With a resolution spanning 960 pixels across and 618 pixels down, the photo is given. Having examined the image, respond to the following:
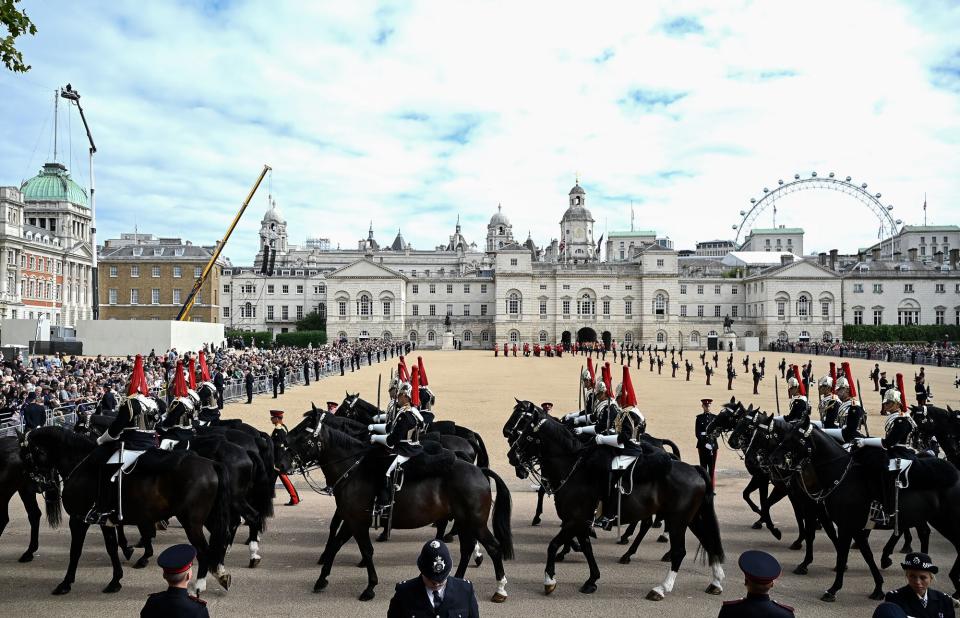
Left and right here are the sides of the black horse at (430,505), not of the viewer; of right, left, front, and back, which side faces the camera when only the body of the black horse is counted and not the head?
left

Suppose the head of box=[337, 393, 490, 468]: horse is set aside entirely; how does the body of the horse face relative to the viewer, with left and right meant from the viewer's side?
facing to the left of the viewer

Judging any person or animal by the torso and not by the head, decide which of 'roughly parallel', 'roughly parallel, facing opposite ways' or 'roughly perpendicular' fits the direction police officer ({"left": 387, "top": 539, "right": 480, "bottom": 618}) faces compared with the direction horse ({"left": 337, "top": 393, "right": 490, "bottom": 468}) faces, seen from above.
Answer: roughly perpendicular

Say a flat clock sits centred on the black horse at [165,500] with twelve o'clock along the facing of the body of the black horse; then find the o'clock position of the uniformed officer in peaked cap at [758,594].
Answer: The uniformed officer in peaked cap is roughly at 8 o'clock from the black horse.

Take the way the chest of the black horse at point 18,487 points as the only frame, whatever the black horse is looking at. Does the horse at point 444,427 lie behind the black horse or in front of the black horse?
behind

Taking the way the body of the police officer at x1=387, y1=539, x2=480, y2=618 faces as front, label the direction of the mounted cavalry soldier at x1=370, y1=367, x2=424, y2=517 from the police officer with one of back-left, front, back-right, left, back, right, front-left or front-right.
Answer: back

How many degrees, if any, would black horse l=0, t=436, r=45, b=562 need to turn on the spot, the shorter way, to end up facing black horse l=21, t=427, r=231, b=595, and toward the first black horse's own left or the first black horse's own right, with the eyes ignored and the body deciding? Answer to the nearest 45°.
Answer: approximately 135° to the first black horse's own left

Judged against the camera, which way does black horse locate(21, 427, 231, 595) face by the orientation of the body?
to the viewer's left

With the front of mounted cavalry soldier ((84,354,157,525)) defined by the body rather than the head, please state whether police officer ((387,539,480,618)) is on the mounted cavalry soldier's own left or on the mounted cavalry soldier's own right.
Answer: on the mounted cavalry soldier's own left

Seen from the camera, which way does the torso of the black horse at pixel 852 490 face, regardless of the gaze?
to the viewer's left

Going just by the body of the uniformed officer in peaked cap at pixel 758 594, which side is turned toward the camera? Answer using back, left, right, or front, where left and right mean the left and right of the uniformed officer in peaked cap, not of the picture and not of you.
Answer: back

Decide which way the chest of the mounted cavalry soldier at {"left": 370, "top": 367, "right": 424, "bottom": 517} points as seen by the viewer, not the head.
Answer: to the viewer's left
